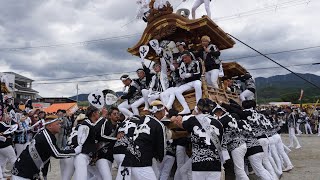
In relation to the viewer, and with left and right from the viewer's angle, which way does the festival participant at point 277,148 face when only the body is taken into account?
facing to the left of the viewer

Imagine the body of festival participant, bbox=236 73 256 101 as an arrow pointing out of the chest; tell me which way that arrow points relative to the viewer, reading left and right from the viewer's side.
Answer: facing to the left of the viewer

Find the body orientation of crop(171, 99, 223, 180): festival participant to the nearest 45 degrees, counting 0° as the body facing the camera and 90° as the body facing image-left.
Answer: approximately 180°

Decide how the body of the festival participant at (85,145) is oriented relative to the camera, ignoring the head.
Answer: to the viewer's right

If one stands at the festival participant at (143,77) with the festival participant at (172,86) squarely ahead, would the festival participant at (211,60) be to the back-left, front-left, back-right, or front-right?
front-left

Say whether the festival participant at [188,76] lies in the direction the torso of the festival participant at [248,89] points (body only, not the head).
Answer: no

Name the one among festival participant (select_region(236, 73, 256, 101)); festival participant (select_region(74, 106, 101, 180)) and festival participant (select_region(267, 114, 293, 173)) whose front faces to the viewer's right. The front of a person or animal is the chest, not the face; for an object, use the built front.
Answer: festival participant (select_region(74, 106, 101, 180))

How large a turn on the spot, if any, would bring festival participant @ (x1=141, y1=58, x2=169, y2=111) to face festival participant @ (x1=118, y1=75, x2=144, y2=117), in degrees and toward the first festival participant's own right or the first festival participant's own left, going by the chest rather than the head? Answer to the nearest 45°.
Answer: approximately 90° to the first festival participant's own right

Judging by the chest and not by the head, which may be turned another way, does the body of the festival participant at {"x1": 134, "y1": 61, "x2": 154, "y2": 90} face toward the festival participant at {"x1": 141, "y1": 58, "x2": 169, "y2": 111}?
no

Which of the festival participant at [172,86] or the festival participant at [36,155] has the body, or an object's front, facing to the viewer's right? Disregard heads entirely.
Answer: the festival participant at [36,155]

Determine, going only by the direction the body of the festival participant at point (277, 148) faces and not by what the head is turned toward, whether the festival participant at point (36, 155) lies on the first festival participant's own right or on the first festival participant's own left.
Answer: on the first festival participant's own left

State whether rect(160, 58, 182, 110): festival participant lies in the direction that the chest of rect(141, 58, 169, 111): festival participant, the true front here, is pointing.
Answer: no

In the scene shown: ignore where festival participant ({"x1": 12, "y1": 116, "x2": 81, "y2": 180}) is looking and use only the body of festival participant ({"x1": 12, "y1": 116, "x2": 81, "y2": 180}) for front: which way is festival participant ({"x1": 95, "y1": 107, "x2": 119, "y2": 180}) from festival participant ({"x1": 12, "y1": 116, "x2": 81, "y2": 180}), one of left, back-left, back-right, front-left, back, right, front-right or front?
front-left

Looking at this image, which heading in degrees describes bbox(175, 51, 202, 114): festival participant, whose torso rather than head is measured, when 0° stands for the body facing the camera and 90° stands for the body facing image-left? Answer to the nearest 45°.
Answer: approximately 45°

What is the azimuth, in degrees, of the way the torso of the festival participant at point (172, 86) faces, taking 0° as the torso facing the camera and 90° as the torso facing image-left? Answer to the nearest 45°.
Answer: approximately 45°

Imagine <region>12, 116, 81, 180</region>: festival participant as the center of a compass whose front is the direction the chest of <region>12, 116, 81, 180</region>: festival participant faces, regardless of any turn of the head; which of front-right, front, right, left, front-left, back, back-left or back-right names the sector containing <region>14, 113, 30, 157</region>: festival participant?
left
